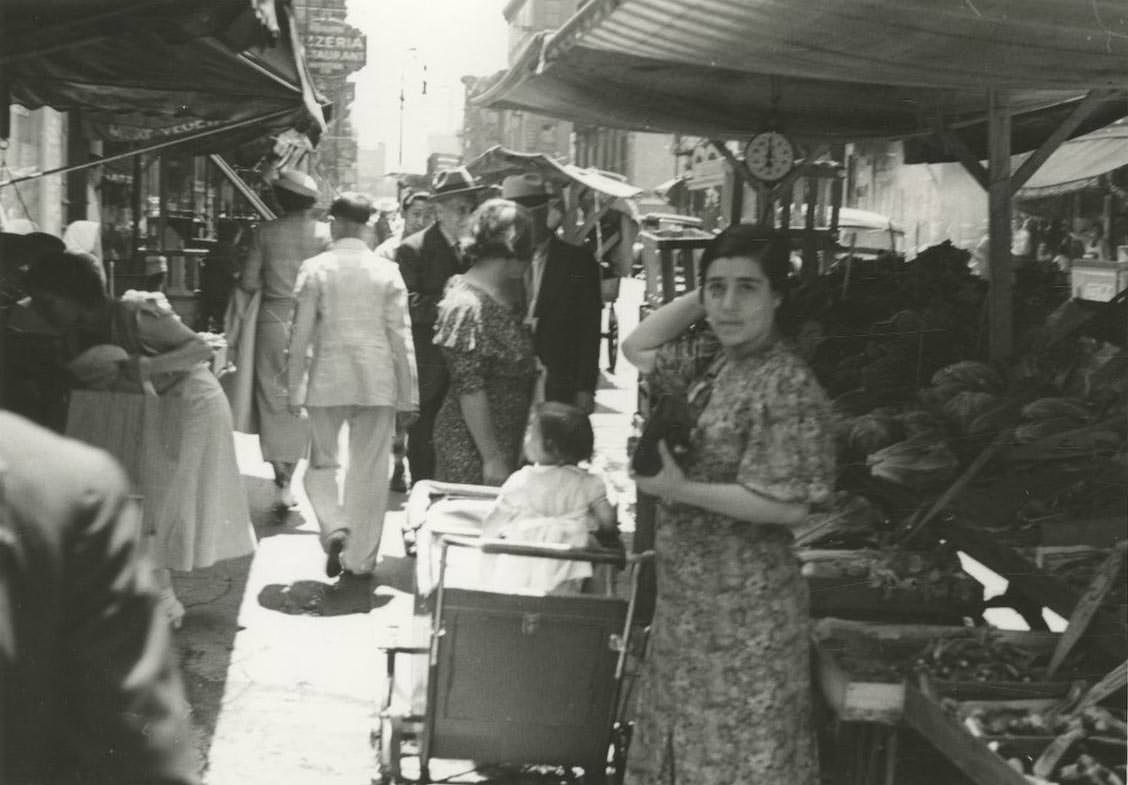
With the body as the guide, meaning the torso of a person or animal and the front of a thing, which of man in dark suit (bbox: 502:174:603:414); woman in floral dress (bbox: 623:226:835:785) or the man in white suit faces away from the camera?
the man in white suit

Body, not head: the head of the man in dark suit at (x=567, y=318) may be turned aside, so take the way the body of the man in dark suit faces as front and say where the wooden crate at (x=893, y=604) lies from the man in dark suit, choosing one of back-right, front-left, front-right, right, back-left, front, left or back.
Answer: left

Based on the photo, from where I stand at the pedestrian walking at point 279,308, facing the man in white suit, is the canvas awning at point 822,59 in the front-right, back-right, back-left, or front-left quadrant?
front-left

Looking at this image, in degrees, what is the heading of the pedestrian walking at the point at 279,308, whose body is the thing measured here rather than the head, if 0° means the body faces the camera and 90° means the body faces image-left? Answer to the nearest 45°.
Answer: approximately 180°

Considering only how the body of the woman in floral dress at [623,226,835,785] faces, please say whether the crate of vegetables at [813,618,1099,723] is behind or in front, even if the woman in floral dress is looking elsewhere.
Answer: behind

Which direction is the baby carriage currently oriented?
away from the camera

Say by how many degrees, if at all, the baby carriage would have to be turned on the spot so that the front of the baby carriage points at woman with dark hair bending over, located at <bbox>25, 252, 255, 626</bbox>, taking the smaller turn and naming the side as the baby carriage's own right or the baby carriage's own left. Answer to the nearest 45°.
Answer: approximately 45° to the baby carriage's own left

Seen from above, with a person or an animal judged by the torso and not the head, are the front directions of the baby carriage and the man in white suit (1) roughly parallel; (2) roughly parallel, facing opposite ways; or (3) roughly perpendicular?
roughly parallel

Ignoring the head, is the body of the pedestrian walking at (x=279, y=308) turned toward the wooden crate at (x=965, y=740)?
no

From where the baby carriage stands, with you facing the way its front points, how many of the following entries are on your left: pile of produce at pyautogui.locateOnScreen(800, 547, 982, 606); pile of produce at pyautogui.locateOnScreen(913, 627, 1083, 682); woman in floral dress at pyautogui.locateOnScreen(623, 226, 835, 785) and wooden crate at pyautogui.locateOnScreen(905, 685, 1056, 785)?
0

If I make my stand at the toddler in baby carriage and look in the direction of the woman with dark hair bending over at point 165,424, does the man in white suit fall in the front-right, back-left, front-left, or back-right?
front-right

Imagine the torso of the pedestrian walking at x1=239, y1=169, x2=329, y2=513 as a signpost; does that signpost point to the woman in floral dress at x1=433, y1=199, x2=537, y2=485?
no

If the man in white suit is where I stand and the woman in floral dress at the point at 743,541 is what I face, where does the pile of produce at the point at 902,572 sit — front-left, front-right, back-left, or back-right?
front-left
